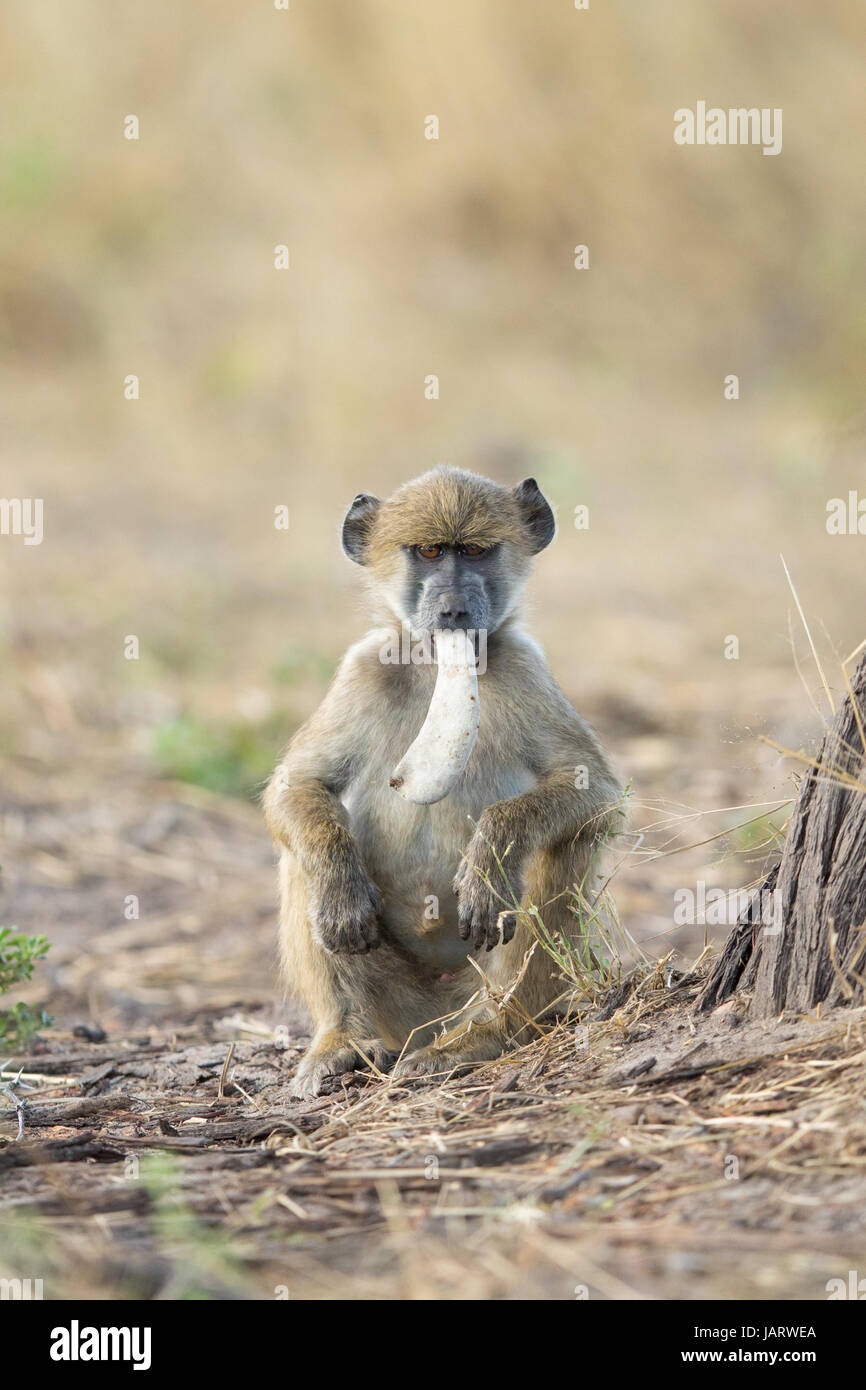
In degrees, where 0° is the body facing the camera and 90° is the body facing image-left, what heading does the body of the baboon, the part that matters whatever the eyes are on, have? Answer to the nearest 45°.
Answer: approximately 0°
